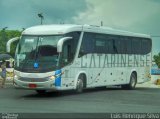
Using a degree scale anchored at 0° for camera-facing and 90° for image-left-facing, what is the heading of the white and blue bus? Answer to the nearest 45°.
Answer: approximately 45°
